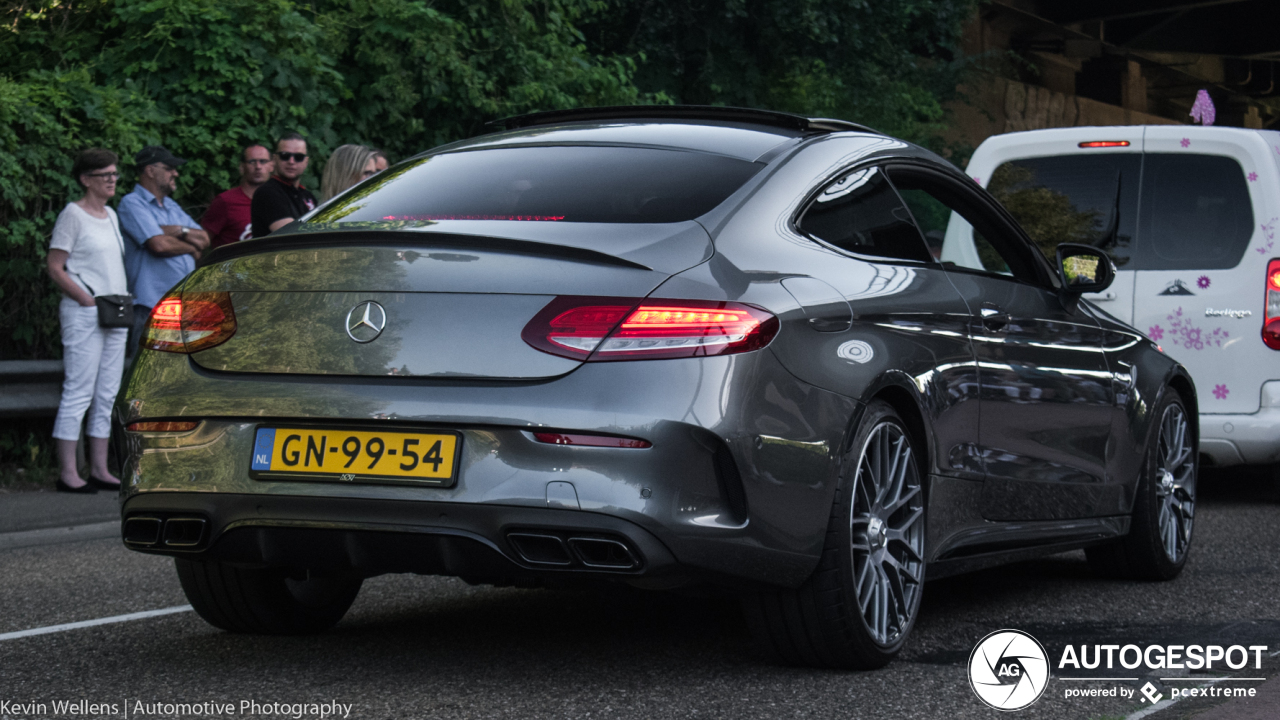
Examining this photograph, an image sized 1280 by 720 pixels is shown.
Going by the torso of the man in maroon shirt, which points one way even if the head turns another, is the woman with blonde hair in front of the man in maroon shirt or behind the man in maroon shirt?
in front

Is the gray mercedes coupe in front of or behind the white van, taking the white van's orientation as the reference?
behind

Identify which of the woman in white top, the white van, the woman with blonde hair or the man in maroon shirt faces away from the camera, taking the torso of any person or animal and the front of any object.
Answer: the white van

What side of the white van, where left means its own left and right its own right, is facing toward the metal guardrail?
left

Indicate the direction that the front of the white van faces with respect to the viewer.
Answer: facing away from the viewer

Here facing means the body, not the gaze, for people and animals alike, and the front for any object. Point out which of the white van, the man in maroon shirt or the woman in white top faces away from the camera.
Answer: the white van

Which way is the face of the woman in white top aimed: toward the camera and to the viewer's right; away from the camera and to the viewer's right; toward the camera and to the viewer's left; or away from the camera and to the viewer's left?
toward the camera and to the viewer's right

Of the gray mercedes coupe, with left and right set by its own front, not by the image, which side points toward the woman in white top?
left

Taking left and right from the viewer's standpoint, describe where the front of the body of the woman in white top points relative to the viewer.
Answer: facing the viewer and to the right of the viewer

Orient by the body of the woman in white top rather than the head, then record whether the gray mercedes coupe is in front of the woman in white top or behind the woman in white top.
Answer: in front

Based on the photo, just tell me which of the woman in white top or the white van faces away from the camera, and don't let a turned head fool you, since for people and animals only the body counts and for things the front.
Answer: the white van
